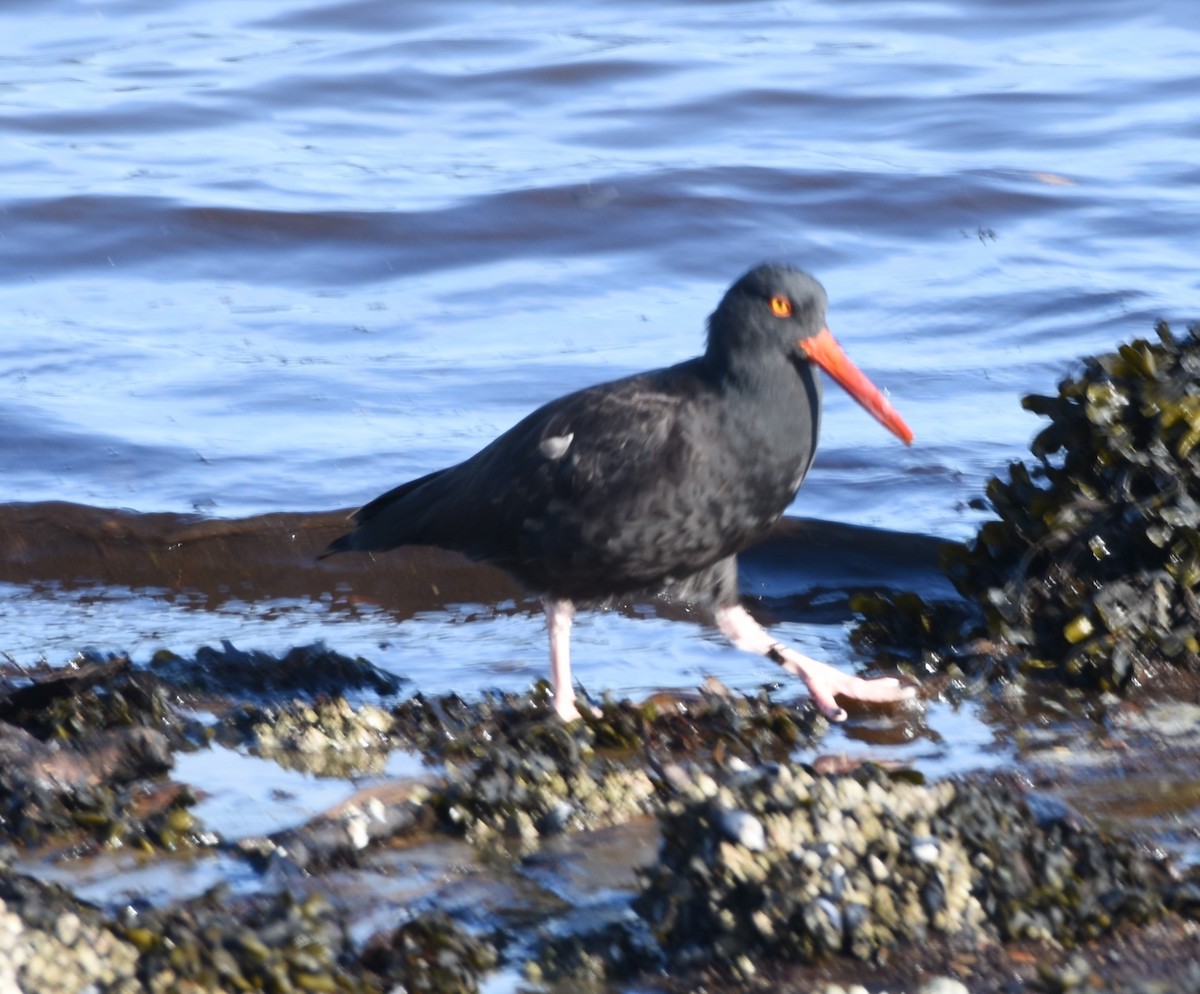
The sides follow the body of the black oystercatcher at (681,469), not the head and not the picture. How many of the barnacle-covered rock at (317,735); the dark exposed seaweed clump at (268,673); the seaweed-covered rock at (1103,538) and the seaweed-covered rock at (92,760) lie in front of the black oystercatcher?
1

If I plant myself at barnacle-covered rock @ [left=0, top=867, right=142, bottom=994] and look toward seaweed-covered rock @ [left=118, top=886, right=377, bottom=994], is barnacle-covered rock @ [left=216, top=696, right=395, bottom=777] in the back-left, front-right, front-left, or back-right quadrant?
front-left

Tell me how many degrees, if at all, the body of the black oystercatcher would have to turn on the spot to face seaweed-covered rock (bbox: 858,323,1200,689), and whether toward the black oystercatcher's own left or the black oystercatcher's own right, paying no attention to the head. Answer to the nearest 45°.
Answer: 0° — it already faces it

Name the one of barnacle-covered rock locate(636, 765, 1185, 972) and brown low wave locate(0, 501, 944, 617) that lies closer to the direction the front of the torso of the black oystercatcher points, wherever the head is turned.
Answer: the barnacle-covered rock

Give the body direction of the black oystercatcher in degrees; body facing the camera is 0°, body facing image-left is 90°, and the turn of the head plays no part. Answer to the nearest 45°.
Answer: approximately 270°

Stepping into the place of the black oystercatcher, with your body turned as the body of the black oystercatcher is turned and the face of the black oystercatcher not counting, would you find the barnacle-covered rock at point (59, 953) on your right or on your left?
on your right

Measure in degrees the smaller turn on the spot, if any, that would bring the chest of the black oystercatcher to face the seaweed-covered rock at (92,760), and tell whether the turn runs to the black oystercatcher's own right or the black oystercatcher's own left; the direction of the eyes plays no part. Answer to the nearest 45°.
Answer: approximately 135° to the black oystercatcher's own right

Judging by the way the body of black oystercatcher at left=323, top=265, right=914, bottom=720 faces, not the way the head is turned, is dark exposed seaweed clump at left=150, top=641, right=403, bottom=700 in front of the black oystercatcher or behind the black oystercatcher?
behind

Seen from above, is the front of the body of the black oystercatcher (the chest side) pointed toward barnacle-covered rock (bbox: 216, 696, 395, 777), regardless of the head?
no

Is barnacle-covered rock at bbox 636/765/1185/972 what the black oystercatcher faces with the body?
no

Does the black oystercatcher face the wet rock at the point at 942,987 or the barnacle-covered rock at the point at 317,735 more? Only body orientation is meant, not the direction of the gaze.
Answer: the wet rock

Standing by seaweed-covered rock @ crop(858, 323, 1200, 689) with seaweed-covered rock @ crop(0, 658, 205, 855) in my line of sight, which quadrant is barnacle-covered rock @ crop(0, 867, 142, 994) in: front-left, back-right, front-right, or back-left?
front-left

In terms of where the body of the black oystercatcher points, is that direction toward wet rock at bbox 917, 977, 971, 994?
no

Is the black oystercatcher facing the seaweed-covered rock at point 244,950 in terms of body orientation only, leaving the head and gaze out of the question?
no
